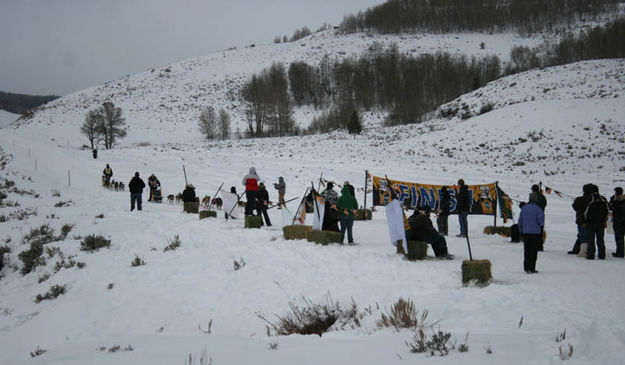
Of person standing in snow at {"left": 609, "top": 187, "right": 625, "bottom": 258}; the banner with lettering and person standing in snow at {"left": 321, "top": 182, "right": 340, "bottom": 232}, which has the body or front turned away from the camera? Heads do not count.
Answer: person standing in snow at {"left": 321, "top": 182, "right": 340, "bottom": 232}

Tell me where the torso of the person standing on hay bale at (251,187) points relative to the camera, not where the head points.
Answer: away from the camera

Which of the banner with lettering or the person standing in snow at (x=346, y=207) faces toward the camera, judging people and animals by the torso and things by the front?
the banner with lettering

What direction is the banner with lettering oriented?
toward the camera

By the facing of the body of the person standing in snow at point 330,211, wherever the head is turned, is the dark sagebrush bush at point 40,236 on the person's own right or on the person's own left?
on the person's own left

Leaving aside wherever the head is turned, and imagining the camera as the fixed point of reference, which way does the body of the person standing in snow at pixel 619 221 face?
to the viewer's left

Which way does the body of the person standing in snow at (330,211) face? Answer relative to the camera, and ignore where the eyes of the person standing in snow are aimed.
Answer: away from the camera

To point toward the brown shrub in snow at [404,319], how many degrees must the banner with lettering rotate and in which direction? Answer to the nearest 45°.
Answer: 0° — it already faces it

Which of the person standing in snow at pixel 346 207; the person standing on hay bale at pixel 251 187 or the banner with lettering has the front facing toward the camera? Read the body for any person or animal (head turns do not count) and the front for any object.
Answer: the banner with lettering

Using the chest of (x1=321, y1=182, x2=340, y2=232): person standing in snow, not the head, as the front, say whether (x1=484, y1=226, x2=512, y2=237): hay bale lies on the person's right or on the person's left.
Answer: on the person's right

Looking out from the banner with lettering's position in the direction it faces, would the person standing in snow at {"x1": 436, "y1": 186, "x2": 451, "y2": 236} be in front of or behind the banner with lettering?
in front

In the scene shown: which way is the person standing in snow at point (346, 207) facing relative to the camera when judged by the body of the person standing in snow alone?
away from the camera

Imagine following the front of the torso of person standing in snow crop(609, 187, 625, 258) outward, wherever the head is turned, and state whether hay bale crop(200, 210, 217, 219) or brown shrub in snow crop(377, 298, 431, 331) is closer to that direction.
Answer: the hay bale
